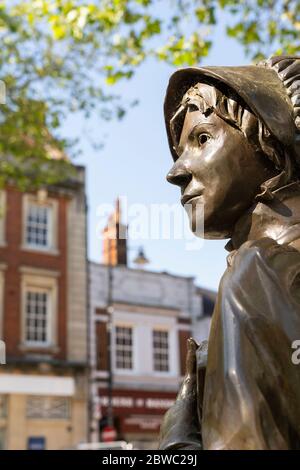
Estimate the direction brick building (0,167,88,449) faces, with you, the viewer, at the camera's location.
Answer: facing the viewer

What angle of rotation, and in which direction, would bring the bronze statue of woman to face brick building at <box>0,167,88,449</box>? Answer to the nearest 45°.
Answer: approximately 90° to its right

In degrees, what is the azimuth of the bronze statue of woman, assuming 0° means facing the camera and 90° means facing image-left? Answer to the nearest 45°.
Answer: approximately 90°

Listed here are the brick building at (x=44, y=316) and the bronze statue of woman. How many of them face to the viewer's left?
1

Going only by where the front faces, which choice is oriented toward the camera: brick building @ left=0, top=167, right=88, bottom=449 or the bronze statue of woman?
the brick building

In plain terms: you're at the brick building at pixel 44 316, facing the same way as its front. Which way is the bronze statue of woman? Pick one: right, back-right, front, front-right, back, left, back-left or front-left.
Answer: front

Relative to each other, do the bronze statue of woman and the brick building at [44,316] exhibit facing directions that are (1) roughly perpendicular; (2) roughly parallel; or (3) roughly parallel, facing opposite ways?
roughly perpendicular
